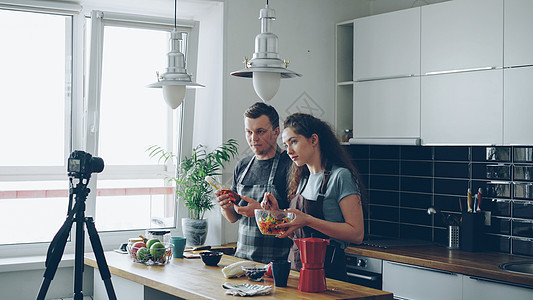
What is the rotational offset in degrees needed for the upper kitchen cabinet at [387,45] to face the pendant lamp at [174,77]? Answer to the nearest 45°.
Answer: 0° — it already faces it

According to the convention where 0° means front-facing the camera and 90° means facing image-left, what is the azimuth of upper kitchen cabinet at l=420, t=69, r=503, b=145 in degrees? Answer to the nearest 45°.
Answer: approximately 45°

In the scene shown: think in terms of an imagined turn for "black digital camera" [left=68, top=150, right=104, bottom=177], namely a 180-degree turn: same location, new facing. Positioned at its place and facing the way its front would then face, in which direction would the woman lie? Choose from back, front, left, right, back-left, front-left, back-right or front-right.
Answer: back-left

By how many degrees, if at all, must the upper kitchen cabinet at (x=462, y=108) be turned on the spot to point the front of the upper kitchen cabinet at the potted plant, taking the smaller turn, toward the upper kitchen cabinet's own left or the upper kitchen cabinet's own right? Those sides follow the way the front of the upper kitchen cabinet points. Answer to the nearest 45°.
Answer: approximately 45° to the upper kitchen cabinet's own right

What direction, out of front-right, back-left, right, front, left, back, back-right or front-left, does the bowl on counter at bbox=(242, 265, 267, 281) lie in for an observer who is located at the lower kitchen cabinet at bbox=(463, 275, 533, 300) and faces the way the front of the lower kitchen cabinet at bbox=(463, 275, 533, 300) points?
front

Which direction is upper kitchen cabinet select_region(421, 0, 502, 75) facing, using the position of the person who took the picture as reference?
facing the viewer and to the left of the viewer

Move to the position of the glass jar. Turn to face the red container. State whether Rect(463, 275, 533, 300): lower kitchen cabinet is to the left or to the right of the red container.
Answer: left

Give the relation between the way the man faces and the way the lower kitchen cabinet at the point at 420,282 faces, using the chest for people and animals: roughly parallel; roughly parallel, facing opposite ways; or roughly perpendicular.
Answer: roughly parallel

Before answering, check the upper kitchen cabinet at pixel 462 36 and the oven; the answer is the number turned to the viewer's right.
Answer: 0

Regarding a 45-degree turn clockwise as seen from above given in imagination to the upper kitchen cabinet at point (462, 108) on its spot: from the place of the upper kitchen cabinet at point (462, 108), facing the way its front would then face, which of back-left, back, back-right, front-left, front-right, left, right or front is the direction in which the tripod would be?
front-left

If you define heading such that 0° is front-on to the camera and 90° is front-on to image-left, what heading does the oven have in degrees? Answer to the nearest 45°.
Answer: approximately 45°
